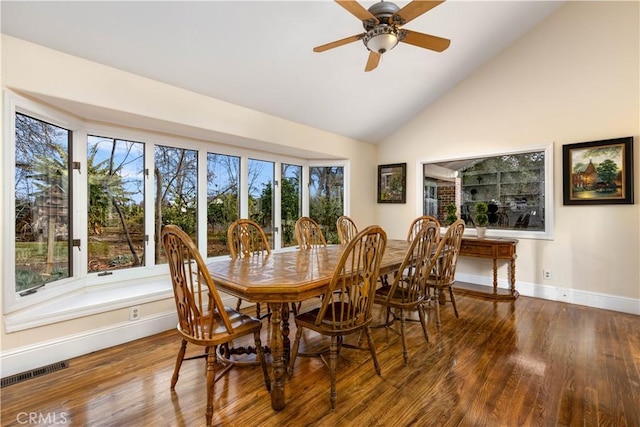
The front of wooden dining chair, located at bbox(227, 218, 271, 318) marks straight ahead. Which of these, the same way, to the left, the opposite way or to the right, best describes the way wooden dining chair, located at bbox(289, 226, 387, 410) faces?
the opposite way

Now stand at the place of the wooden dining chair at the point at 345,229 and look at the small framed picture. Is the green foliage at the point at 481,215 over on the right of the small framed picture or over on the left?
right

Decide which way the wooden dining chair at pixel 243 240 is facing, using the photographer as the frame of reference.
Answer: facing the viewer and to the right of the viewer

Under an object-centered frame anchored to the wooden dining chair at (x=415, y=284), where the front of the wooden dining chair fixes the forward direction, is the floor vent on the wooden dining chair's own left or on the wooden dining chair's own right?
on the wooden dining chair's own left

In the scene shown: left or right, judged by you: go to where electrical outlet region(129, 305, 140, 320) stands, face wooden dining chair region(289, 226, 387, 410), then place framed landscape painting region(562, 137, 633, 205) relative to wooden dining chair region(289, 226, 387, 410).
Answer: left

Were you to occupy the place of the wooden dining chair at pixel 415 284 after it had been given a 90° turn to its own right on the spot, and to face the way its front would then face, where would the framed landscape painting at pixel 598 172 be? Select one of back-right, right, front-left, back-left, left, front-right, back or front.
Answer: front

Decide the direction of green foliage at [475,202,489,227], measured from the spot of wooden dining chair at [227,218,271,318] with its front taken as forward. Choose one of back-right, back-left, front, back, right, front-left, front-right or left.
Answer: front-left

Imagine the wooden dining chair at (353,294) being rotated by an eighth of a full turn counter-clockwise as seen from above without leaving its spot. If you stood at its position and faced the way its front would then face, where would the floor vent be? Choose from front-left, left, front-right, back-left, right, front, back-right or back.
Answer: front

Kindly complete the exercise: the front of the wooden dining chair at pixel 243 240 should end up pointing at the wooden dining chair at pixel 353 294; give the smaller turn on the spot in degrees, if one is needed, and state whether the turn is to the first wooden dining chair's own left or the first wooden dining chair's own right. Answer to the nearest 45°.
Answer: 0° — it already faces it

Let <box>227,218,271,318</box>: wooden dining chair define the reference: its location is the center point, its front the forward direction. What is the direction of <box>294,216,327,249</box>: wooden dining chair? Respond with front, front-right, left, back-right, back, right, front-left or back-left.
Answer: left

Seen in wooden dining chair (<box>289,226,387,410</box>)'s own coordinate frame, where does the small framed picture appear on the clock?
The small framed picture is roughly at 2 o'clock from the wooden dining chair.

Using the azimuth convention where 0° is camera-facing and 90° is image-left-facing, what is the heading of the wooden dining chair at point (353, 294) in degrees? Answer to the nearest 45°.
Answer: approximately 135°

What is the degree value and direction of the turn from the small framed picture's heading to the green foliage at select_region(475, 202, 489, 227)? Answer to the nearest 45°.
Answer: approximately 90° to its left

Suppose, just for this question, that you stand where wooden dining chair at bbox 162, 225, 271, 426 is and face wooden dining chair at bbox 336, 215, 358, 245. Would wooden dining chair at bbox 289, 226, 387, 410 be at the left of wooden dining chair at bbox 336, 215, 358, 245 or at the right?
right

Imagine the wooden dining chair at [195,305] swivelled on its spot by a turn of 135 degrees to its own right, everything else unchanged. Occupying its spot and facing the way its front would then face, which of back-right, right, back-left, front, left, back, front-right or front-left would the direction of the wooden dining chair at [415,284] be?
left

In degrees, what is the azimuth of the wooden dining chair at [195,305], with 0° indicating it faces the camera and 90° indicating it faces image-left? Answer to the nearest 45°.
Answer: approximately 225°

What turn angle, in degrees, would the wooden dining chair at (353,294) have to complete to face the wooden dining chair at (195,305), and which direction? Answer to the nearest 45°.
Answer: approximately 45° to its left

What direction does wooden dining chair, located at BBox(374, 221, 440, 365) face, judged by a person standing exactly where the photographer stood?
facing away from the viewer and to the left of the viewer

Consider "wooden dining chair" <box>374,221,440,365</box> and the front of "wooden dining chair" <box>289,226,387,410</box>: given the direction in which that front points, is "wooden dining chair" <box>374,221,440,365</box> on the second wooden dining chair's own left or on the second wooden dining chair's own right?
on the second wooden dining chair's own right

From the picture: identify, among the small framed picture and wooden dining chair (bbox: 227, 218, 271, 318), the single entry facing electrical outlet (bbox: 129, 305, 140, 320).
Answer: the small framed picture

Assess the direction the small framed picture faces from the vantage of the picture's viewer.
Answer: facing the viewer and to the left of the viewer
